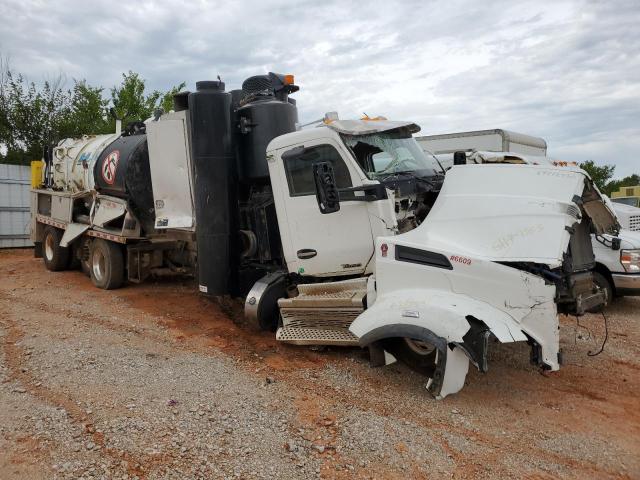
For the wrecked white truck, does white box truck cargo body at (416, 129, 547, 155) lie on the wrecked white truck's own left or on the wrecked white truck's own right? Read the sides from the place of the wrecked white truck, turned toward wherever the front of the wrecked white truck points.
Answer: on the wrecked white truck's own left

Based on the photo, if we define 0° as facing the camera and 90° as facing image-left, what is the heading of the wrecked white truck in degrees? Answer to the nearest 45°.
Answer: approximately 315°

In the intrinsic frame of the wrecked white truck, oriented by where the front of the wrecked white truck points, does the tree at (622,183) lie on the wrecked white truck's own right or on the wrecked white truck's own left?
on the wrecked white truck's own left

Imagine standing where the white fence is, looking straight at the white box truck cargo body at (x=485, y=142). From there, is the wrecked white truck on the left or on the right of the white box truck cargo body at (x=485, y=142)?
right

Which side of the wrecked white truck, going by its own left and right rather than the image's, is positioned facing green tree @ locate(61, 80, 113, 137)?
back

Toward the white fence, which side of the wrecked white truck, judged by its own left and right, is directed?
back

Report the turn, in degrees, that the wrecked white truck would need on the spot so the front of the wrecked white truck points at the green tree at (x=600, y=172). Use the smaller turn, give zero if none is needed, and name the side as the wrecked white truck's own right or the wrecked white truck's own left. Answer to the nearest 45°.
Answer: approximately 90° to the wrecked white truck's own left
